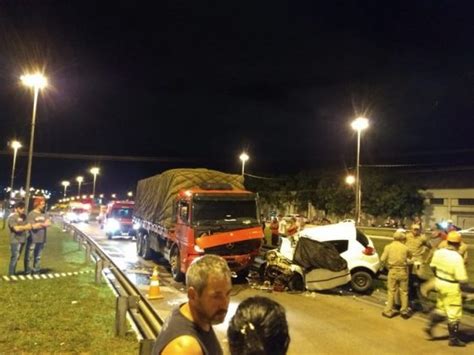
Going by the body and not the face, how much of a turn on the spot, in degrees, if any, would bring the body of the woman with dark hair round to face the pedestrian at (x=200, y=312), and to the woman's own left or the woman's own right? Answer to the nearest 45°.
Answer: approximately 45° to the woman's own left

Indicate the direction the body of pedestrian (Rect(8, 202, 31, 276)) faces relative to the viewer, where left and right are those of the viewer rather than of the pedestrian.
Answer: facing the viewer and to the right of the viewer

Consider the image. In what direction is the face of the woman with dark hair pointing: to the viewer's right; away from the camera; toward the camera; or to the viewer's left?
away from the camera

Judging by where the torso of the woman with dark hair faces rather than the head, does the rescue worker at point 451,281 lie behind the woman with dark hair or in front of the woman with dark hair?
in front

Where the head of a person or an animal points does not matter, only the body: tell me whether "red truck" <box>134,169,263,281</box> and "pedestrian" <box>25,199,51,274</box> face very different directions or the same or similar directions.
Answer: same or similar directions

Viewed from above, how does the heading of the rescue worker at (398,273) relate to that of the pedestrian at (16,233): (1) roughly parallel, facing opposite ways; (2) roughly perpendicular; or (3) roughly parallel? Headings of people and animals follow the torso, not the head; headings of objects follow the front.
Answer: roughly perpendicular

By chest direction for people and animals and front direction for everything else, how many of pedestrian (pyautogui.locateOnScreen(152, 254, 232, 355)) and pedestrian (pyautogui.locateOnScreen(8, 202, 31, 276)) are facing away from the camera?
0

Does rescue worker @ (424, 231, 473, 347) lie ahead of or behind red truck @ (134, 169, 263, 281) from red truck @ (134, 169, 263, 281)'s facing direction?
ahead
